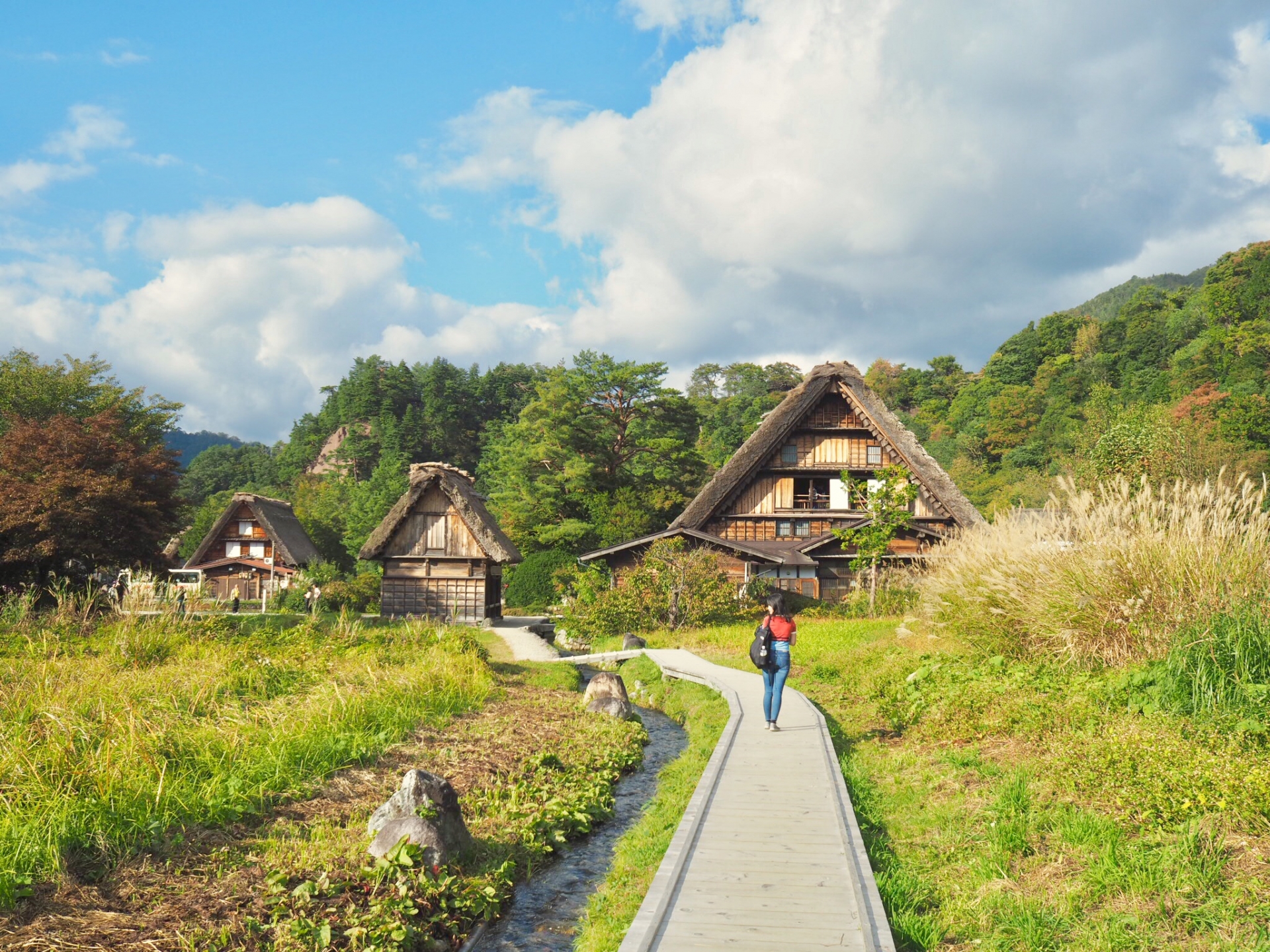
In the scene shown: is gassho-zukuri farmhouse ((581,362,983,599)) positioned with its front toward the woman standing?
yes

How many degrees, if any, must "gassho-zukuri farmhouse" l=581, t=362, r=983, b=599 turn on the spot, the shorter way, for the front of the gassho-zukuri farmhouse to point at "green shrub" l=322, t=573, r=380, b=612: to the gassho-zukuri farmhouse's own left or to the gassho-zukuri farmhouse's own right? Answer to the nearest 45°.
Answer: approximately 90° to the gassho-zukuri farmhouse's own right

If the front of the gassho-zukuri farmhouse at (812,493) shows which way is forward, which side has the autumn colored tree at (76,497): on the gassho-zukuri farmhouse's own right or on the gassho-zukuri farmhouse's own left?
on the gassho-zukuri farmhouse's own right

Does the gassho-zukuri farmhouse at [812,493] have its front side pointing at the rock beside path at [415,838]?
yes

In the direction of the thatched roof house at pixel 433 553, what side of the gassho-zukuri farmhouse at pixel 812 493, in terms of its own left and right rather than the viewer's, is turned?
right

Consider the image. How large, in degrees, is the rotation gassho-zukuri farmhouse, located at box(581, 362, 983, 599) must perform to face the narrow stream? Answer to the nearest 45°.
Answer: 0° — it already faces it

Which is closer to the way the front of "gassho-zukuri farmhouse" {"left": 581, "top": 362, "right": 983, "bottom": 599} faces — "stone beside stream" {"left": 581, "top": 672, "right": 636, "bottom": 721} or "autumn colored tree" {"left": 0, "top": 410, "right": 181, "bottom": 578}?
the stone beside stream

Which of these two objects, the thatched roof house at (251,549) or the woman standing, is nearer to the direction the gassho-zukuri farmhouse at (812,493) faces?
the woman standing

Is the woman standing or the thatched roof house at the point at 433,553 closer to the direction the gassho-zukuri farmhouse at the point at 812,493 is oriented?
the woman standing

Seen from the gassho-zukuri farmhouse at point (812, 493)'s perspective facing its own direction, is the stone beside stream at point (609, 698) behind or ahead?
ahead

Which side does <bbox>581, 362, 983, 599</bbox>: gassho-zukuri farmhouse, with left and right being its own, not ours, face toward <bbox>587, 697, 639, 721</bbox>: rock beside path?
front

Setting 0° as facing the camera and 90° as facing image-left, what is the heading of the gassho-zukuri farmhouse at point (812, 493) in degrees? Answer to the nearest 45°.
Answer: approximately 0°

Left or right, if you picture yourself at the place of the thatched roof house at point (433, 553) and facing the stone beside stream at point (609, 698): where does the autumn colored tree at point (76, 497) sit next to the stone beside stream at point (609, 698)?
right
